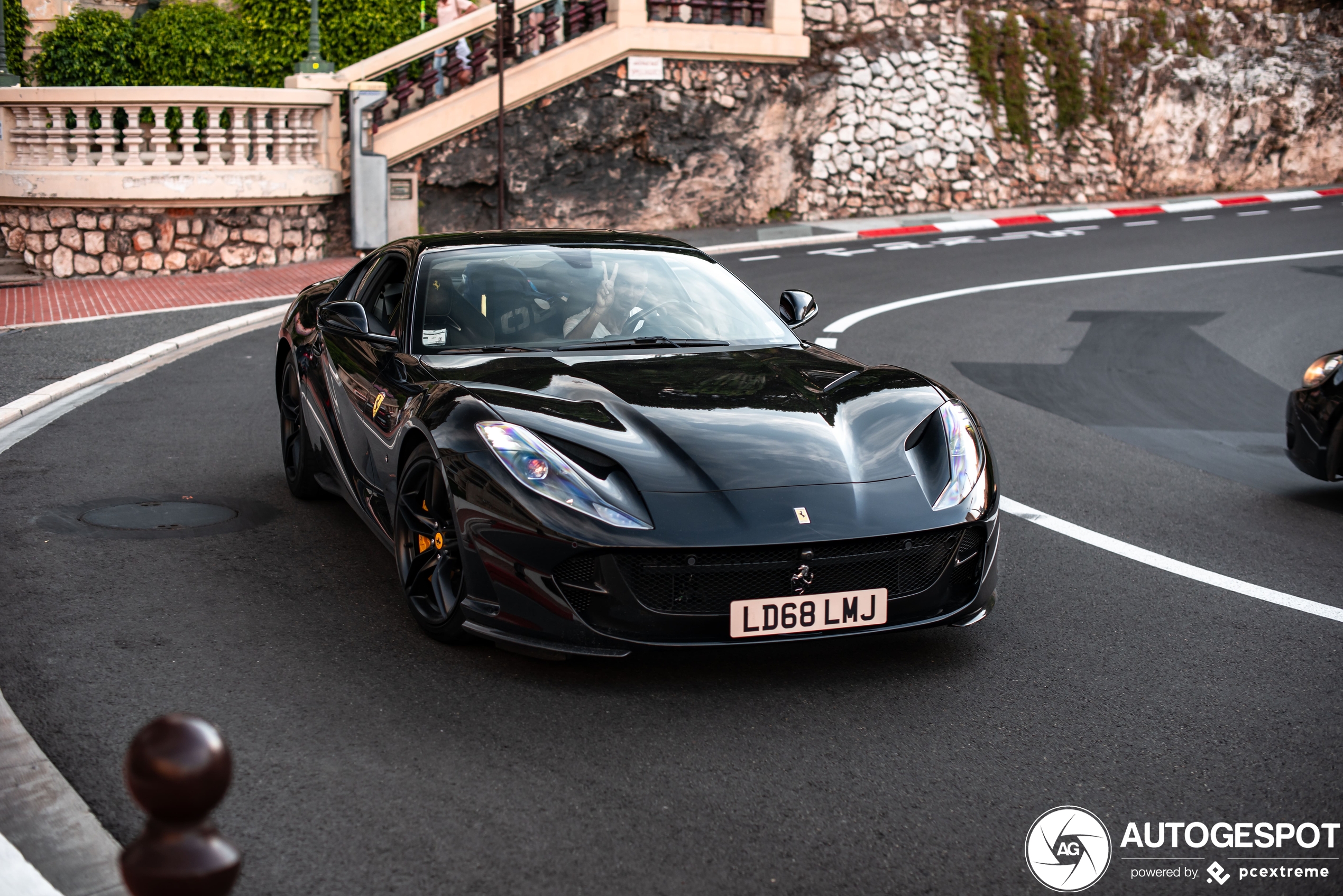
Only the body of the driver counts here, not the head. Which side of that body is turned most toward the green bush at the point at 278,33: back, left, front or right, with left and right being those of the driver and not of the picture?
back

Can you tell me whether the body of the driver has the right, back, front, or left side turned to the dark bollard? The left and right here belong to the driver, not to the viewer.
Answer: front

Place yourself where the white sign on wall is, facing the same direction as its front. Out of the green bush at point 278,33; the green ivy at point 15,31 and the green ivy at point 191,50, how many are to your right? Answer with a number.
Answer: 3

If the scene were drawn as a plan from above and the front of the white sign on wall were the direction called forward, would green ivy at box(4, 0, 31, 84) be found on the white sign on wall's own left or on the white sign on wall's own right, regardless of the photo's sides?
on the white sign on wall's own right

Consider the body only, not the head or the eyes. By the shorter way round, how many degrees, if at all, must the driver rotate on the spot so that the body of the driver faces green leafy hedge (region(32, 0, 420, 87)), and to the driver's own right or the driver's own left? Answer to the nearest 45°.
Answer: approximately 180°

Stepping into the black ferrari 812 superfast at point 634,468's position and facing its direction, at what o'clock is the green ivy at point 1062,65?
The green ivy is roughly at 8 o'clock from the black ferrari 812 superfast.

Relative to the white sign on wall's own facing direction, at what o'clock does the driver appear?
The driver is roughly at 12 o'clock from the white sign on wall.

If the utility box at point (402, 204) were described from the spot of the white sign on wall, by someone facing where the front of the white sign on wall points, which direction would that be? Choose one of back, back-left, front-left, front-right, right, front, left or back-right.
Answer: front-right

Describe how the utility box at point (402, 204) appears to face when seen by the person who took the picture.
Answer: facing the viewer

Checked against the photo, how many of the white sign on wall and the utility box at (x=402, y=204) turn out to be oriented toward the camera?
2

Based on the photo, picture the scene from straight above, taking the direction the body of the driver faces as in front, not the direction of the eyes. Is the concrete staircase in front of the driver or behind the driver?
behind

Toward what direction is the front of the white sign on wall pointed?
toward the camera

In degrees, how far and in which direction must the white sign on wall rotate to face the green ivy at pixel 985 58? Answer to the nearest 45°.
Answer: approximately 135° to its left

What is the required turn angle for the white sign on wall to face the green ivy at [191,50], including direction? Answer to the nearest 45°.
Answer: approximately 90° to its right

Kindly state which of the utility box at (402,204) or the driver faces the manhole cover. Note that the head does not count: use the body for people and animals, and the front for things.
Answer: the utility box

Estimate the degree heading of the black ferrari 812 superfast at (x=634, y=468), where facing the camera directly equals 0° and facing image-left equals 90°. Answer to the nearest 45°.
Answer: approximately 315°
